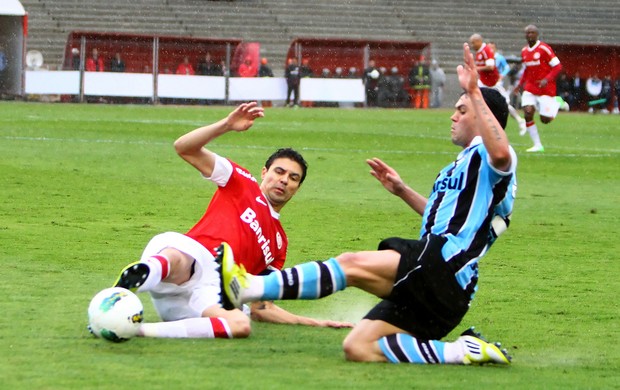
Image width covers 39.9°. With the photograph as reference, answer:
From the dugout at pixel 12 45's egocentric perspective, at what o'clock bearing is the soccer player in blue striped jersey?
The soccer player in blue striped jersey is roughly at 12 o'clock from the dugout.

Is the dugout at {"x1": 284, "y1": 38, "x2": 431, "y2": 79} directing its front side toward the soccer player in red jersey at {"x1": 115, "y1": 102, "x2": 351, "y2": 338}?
yes

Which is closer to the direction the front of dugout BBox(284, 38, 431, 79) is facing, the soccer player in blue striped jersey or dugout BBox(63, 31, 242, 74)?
the soccer player in blue striped jersey

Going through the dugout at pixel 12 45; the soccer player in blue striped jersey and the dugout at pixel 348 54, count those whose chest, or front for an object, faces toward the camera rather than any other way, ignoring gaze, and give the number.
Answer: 2

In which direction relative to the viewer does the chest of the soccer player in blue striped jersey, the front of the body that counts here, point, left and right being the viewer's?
facing to the left of the viewer

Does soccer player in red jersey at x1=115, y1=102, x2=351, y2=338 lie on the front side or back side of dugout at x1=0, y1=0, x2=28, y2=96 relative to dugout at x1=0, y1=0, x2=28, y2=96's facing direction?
on the front side

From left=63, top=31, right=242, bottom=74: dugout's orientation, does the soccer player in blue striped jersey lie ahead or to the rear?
ahead

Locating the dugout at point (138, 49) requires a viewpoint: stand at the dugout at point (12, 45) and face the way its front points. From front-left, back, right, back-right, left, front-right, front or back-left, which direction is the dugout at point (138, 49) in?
left

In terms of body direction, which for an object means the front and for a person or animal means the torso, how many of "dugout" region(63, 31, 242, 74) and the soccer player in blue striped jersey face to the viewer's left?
1

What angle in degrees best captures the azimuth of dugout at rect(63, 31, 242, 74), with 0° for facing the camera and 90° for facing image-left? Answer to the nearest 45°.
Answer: approximately 0°

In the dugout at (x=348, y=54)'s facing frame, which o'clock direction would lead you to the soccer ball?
The soccer ball is roughly at 12 o'clock from the dugout.

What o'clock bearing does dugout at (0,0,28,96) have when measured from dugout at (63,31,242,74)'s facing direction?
dugout at (0,0,28,96) is roughly at 3 o'clock from dugout at (63,31,242,74).
